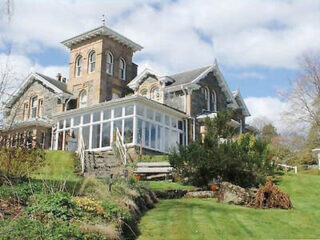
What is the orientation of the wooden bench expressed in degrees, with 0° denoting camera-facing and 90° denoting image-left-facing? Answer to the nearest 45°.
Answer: approximately 0°

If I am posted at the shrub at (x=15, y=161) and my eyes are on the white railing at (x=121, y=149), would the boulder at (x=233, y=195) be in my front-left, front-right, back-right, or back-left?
front-right

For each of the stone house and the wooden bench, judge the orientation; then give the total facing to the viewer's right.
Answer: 0

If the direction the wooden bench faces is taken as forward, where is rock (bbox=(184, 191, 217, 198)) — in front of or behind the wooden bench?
in front

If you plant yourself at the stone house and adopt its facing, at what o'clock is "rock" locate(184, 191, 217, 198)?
The rock is roughly at 10 o'clock from the stone house.

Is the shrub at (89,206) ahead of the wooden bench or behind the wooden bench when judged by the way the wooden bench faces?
ahead

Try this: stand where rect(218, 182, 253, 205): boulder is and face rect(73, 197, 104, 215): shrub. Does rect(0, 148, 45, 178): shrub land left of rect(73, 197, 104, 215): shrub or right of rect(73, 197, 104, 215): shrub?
right

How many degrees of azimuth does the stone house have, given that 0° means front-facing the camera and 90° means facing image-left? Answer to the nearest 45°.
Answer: approximately 45°

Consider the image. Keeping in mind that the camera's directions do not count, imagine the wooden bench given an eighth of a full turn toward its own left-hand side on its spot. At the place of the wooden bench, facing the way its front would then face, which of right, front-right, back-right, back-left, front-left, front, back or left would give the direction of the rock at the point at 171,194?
front-right
